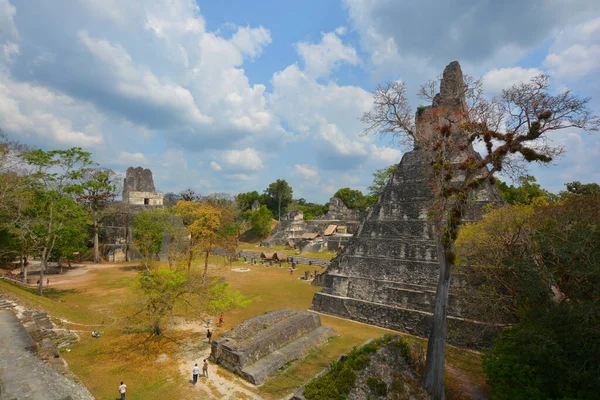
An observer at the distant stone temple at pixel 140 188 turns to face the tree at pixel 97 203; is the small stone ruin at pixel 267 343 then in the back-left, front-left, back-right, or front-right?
front-left

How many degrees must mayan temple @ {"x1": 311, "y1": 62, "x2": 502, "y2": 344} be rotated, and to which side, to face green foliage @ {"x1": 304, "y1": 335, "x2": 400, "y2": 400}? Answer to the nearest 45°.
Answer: approximately 135° to its left

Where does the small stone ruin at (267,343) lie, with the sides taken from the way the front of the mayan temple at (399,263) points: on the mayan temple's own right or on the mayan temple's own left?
on the mayan temple's own left

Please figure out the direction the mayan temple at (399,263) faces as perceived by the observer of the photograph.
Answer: facing away from the viewer and to the left of the viewer

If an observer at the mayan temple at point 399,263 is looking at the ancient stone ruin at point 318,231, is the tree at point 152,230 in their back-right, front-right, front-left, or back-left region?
front-left

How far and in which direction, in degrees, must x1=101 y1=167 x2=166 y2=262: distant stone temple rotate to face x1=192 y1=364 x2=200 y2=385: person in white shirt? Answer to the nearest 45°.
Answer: approximately 45° to its right

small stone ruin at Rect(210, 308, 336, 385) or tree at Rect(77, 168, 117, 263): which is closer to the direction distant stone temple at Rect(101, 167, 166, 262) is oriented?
the small stone ruin

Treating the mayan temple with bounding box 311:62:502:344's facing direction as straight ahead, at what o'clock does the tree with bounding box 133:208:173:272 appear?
The tree is roughly at 11 o'clock from the mayan temple.

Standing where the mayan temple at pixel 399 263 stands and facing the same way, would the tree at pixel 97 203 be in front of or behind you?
in front

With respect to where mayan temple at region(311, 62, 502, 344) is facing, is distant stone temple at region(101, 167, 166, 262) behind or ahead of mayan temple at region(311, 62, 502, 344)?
ahead

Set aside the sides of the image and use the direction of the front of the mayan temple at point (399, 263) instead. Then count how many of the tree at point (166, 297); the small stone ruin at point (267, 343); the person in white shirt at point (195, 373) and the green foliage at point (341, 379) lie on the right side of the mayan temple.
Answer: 0

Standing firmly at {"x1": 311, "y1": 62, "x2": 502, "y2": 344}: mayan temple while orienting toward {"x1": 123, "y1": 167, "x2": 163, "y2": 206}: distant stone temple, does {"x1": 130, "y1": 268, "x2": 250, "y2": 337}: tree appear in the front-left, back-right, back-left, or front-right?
front-left

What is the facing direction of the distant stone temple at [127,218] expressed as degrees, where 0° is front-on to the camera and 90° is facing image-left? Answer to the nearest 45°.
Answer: approximately 315°
